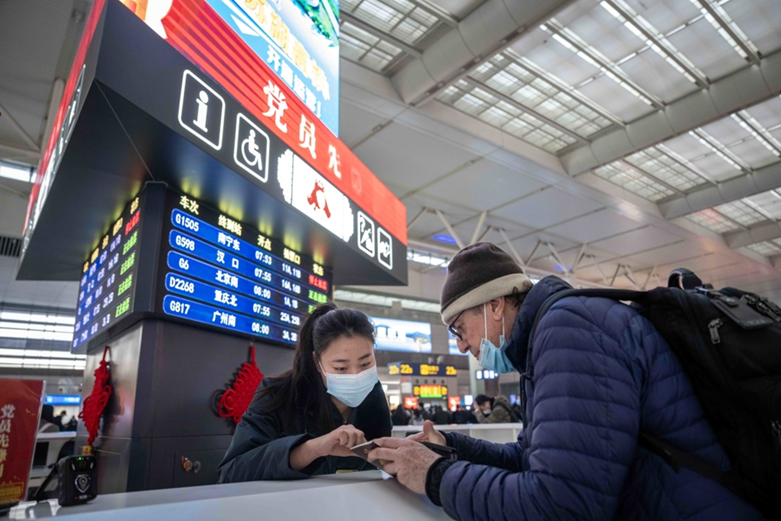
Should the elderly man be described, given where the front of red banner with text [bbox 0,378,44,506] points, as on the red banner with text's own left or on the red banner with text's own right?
on the red banner with text's own left

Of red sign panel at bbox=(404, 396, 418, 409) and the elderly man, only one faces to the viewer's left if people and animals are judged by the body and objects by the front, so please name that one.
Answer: the elderly man

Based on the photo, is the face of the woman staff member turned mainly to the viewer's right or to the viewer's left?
to the viewer's right

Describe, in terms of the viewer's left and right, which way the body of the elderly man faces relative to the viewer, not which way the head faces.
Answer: facing to the left of the viewer

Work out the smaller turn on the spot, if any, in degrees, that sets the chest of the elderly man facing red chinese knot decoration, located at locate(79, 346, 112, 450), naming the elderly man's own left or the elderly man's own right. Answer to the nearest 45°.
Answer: approximately 45° to the elderly man's own right

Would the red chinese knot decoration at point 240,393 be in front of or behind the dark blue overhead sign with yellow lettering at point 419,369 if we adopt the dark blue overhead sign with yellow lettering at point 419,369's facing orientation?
in front

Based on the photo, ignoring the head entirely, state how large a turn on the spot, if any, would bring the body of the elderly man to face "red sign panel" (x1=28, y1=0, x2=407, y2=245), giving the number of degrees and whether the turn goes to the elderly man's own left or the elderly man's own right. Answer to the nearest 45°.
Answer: approximately 45° to the elderly man's own right

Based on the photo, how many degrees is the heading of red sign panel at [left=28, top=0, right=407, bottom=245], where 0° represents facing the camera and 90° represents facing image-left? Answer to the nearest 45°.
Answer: approximately 315°

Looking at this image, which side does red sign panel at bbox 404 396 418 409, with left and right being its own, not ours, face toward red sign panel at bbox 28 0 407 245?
front

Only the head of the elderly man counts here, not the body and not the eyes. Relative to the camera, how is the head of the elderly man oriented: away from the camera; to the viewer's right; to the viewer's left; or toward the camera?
to the viewer's left
